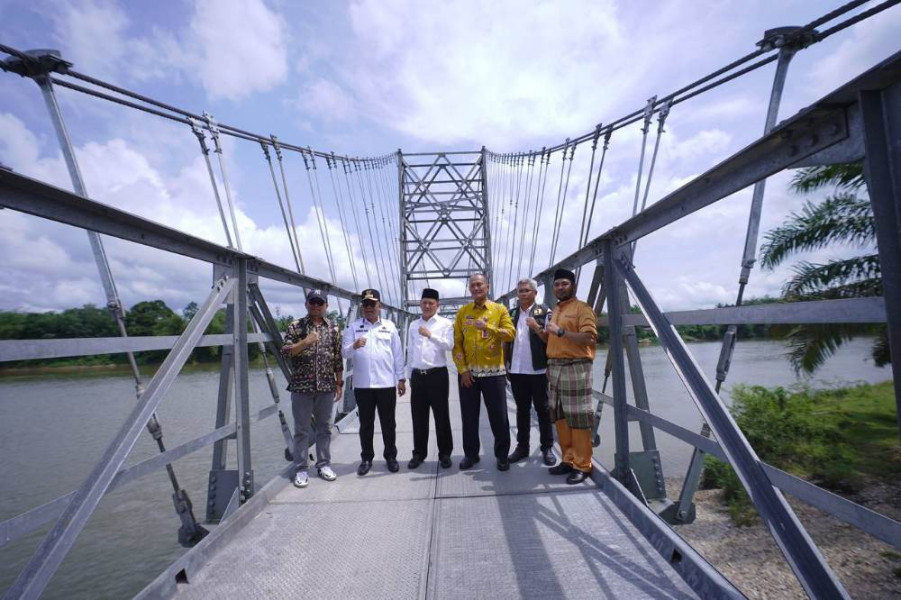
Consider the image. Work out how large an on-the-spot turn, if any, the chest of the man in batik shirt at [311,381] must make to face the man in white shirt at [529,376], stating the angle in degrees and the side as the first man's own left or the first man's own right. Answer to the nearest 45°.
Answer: approximately 90° to the first man's own left

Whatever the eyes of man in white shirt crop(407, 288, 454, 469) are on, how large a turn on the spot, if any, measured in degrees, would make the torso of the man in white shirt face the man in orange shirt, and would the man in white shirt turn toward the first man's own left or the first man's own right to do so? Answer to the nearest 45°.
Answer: approximately 45° to the first man's own left

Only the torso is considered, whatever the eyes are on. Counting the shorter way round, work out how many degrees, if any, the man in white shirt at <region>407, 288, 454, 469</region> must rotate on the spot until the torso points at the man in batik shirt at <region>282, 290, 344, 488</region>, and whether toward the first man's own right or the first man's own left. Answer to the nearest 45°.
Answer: approximately 90° to the first man's own right

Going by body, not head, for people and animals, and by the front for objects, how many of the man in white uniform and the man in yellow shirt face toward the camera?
2

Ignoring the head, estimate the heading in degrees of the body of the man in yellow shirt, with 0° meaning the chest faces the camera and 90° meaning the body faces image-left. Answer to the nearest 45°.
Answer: approximately 0°
